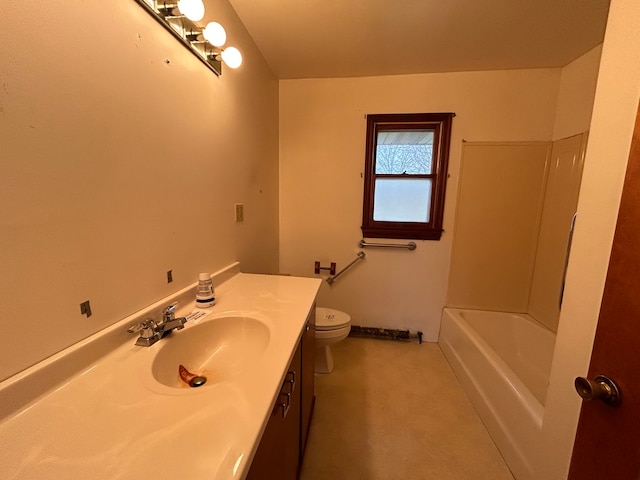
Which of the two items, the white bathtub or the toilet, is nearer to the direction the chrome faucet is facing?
the white bathtub

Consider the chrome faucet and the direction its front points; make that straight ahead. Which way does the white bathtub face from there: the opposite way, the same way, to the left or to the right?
the opposite way

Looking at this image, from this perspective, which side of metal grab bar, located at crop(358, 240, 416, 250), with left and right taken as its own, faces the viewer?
front

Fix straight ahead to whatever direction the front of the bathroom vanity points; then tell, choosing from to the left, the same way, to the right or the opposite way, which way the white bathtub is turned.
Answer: the opposite way

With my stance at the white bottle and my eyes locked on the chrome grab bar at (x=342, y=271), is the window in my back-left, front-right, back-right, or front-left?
front-right

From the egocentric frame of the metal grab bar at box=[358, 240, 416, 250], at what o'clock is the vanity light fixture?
The vanity light fixture is roughly at 1 o'clock from the metal grab bar.

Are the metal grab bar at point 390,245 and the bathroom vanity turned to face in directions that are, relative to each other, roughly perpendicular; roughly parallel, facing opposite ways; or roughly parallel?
roughly perpendicular

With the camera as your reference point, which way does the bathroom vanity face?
facing the viewer and to the right of the viewer

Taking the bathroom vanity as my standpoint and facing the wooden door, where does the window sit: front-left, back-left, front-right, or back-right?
front-left

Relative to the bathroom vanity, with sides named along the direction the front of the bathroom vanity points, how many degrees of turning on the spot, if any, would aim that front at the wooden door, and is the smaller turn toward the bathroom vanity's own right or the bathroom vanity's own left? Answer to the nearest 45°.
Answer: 0° — it already faces it

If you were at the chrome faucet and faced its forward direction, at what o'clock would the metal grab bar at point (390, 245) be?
The metal grab bar is roughly at 10 o'clock from the chrome faucet.

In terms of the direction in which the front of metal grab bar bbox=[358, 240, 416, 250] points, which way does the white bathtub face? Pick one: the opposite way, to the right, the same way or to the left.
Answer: to the right

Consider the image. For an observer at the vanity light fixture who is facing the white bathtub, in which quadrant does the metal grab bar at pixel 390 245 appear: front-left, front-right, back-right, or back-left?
front-left

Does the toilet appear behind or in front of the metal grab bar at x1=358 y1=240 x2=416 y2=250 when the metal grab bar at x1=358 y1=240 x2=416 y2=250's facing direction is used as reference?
in front

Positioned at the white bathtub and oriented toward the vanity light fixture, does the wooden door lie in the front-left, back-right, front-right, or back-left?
front-left

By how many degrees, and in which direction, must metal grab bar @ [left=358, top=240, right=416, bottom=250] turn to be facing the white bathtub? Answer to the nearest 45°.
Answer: approximately 45° to its left
